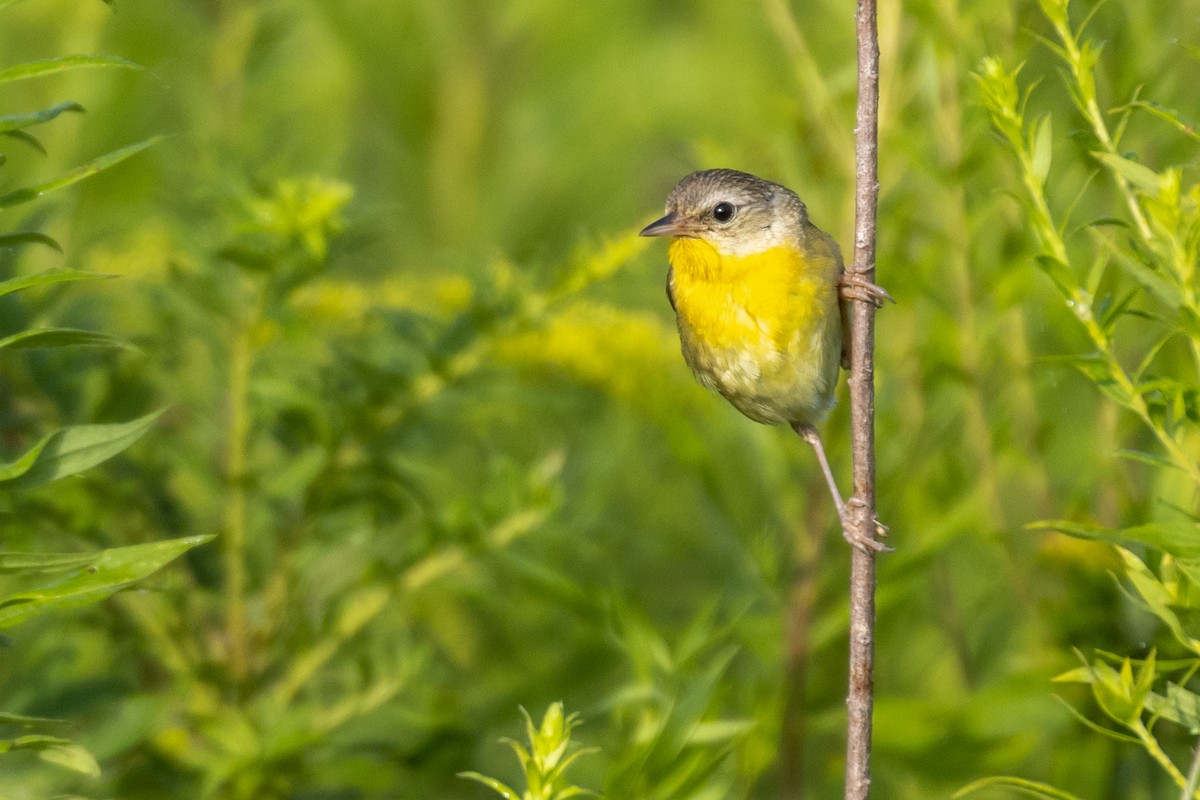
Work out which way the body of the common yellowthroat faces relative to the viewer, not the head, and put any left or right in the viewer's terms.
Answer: facing the viewer and to the left of the viewer

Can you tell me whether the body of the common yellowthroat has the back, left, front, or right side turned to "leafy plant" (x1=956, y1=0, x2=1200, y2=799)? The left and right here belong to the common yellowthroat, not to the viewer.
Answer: left

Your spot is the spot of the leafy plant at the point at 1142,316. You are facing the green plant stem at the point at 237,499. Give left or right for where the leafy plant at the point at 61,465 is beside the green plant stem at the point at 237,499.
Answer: left
